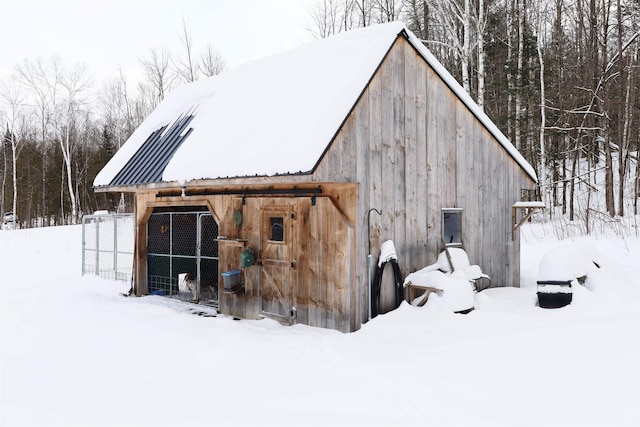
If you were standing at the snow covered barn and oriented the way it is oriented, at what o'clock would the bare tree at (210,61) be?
The bare tree is roughly at 4 o'clock from the snow covered barn.

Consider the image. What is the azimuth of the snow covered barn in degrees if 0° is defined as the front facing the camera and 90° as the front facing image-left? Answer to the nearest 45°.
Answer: approximately 45°

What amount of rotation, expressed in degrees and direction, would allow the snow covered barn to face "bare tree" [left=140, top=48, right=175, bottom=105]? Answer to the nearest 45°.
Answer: approximately 90° to its right

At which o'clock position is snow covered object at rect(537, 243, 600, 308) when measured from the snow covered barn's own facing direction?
The snow covered object is roughly at 8 o'clock from the snow covered barn.

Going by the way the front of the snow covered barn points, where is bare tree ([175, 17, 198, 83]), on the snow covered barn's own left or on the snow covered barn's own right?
on the snow covered barn's own right

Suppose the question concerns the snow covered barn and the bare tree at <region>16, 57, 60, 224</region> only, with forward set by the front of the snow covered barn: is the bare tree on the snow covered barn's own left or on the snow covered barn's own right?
on the snow covered barn's own right

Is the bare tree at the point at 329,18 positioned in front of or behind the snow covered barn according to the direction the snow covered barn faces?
behind

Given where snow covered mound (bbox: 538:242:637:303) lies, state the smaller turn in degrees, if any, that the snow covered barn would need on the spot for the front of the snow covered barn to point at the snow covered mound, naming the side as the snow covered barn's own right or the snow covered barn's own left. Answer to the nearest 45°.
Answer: approximately 135° to the snow covered barn's own left
